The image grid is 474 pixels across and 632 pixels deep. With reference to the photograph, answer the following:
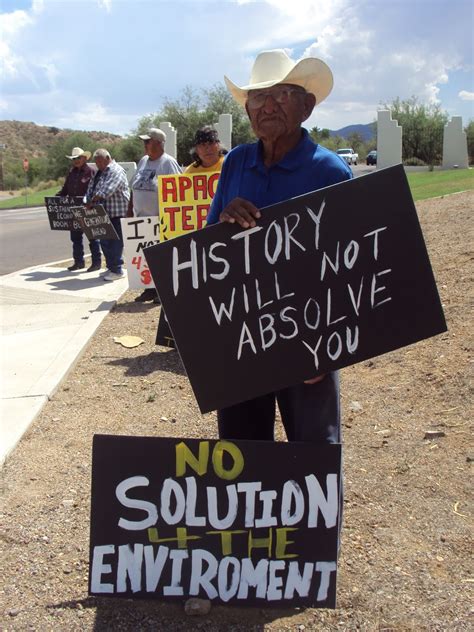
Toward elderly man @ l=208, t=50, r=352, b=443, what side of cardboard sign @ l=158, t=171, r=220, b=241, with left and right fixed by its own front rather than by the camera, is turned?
front

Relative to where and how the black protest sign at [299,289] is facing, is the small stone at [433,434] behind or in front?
behind

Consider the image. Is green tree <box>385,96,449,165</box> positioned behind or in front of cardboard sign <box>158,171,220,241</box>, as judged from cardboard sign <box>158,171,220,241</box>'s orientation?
behind

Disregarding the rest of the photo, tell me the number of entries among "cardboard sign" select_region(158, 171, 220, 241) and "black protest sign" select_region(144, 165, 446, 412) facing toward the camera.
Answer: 2

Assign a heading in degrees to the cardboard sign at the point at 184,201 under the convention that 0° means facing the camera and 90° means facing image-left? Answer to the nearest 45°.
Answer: approximately 0°

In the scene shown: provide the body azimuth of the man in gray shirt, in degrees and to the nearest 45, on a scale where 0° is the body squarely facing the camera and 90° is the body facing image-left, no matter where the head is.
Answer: approximately 45°

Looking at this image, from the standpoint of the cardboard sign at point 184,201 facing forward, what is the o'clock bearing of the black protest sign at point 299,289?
The black protest sign is roughly at 12 o'clock from the cardboard sign.

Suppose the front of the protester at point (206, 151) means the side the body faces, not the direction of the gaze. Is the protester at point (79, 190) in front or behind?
behind

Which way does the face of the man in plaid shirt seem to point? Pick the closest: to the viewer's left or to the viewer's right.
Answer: to the viewer's left

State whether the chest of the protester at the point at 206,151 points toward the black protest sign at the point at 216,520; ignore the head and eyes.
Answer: yes

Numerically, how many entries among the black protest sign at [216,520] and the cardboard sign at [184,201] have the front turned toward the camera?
2
